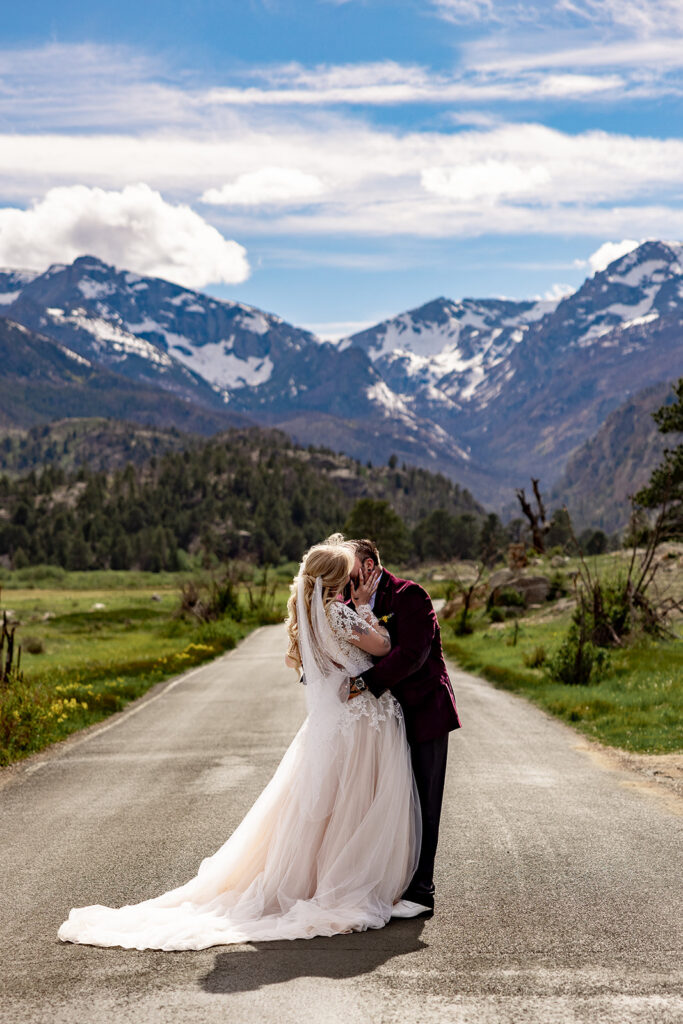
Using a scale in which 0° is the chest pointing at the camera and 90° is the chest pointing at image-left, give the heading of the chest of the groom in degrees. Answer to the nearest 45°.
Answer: approximately 90°

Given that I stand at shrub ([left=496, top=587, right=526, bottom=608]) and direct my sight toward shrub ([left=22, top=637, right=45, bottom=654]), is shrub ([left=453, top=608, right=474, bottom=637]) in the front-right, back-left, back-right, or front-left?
front-left

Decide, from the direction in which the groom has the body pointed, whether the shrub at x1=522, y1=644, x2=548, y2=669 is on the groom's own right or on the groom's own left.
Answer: on the groom's own right

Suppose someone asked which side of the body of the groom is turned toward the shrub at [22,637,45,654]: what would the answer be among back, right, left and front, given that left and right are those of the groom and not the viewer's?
right

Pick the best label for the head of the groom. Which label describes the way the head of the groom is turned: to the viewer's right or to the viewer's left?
to the viewer's left

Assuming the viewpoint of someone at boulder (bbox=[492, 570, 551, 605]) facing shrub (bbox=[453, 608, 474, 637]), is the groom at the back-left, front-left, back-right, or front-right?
front-left

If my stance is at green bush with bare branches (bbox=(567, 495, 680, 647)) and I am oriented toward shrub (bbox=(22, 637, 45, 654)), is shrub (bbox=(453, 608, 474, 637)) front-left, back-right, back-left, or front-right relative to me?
front-right

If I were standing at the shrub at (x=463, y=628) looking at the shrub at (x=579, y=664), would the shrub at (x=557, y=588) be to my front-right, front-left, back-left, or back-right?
back-left

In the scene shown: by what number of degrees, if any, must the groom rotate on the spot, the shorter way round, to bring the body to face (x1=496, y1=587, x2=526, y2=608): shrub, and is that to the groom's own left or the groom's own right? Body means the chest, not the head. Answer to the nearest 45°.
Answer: approximately 90° to the groom's own right
